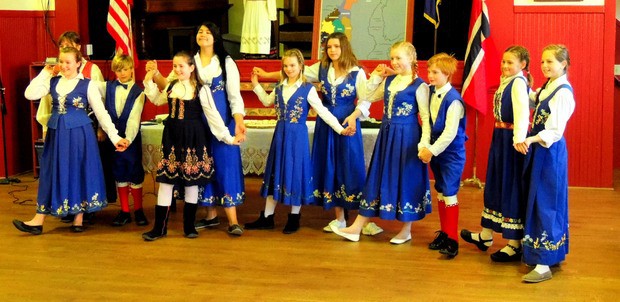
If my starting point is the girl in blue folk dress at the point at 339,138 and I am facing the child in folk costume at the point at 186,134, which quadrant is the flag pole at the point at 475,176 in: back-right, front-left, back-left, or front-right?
back-right

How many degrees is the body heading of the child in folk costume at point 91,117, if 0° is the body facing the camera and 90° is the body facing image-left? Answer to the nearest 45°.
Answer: approximately 0°

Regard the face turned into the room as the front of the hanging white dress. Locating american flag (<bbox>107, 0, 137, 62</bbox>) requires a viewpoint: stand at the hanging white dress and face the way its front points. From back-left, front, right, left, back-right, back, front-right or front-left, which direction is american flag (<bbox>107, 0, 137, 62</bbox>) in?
front-right

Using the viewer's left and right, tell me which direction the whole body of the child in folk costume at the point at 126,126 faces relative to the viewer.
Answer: facing the viewer

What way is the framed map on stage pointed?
toward the camera

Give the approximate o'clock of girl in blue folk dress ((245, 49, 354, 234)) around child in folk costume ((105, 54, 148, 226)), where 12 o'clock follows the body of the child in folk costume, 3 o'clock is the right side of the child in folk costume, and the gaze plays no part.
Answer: The girl in blue folk dress is roughly at 10 o'clock from the child in folk costume.

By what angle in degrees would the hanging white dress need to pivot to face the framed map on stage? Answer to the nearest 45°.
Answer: approximately 45° to its left

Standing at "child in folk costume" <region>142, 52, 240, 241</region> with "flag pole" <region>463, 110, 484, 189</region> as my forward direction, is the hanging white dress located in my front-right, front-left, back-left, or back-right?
front-left

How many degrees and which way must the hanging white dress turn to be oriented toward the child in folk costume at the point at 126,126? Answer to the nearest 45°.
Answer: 0° — it already faces them

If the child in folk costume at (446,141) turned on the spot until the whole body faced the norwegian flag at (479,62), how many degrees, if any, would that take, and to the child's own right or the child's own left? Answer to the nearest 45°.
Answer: approximately 135° to the child's own right

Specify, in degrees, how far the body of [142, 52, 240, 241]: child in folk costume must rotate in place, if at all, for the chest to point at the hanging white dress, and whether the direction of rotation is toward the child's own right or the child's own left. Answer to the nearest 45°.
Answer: approximately 135° to the child's own right

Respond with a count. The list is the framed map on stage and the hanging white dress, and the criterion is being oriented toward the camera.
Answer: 2

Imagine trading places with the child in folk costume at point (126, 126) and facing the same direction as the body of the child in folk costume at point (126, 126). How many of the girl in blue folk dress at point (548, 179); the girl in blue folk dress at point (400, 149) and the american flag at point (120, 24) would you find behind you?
1

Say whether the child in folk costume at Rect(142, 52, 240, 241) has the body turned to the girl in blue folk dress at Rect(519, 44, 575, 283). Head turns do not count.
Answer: no

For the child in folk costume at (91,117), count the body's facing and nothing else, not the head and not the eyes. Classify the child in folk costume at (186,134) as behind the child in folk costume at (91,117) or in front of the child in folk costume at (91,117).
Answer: in front

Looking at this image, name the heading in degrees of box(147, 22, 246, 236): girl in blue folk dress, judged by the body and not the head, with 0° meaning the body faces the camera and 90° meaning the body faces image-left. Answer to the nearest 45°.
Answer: approximately 45°

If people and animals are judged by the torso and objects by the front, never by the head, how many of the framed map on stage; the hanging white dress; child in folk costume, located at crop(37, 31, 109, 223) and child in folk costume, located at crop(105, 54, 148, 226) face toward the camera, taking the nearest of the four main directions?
4

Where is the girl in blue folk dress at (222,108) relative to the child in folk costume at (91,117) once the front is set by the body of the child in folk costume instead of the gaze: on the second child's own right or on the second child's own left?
on the second child's own left
